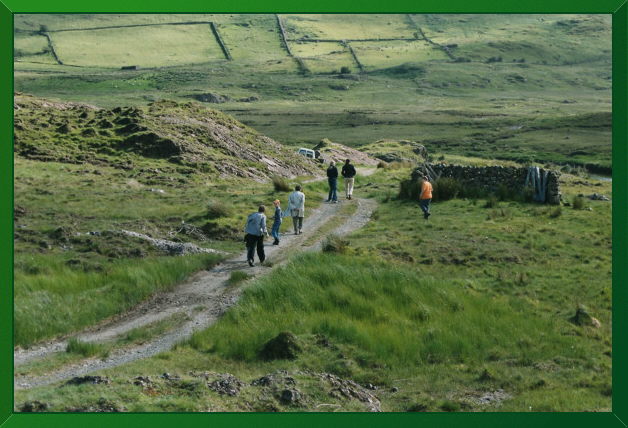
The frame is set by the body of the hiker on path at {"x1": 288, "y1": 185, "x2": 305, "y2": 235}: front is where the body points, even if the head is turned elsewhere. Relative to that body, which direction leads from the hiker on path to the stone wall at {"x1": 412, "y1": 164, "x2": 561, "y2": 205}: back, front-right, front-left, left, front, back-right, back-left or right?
front-right

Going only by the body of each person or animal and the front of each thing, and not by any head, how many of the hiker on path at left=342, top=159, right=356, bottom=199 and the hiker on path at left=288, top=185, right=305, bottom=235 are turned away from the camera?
2

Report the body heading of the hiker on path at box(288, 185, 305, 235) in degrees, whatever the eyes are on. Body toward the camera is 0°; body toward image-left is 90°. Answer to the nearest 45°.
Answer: approximately 180°

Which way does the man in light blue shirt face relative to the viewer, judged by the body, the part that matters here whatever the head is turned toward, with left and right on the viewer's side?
facing away from the viewer and to the right of the viewer

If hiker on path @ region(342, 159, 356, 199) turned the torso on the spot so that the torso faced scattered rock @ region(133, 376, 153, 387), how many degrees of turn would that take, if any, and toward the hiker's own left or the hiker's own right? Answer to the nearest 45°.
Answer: approximately 180°

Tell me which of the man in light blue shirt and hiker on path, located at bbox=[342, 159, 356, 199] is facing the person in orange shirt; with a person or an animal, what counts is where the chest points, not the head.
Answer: the man in light blue shirt

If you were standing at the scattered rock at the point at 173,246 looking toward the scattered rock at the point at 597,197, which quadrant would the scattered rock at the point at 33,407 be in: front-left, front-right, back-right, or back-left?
back-right

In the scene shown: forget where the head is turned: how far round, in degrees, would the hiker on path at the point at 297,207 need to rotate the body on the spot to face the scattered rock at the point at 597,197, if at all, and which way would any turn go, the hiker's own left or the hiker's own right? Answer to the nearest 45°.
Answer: approximately 45° to the hiker's own right

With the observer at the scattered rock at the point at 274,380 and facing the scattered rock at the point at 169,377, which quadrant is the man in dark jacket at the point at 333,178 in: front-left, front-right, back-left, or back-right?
back-right

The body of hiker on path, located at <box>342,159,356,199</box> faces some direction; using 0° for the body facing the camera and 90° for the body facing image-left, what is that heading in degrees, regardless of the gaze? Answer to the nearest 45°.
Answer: approximately 180°
